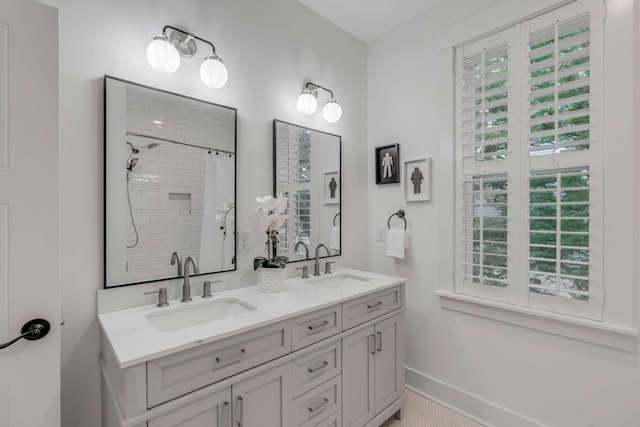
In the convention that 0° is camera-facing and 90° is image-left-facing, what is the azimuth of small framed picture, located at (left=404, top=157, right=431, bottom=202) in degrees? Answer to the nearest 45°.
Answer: approximately 45°

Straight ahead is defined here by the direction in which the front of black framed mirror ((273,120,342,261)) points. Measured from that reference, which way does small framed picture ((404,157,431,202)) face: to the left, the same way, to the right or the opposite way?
to the right

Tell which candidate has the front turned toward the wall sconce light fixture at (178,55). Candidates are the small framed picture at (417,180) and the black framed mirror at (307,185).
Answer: the small framed picture

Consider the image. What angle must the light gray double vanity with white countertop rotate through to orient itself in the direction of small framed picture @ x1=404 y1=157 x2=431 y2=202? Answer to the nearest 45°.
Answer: approximately 90° to its left

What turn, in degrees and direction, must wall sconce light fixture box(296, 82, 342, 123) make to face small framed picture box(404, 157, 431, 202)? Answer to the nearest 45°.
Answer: approximately 45° to its left

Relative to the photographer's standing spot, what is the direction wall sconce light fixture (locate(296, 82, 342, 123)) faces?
facing the viewer and to the right of the viewer

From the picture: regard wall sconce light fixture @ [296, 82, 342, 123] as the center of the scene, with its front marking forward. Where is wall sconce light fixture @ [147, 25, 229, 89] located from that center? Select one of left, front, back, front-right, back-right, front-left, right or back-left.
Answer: right

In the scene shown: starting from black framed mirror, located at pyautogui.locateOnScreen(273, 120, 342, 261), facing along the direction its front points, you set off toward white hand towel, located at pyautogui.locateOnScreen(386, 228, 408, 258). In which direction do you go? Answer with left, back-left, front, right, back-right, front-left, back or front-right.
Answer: front-left

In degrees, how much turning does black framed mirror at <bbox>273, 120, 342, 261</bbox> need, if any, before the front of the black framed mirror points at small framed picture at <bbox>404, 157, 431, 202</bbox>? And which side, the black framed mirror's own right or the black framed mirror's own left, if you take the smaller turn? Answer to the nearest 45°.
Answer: approximately 45° to the black framed mirror's own left

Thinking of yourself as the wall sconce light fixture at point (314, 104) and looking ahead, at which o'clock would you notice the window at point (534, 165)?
The window is roughly at 11 o'clock from the wall sconce light fixture.

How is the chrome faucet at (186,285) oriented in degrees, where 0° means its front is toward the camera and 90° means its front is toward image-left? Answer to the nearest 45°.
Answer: approximately 315°

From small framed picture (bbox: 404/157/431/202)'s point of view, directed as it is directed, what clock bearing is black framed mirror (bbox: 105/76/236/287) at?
The black framed mirror is roughly at 12 o'clock from the small framed picture.

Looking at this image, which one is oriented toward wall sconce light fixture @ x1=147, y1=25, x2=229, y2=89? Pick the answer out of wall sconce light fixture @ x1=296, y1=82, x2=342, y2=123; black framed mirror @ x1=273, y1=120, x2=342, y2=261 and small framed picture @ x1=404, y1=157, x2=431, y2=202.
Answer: the small framed picture

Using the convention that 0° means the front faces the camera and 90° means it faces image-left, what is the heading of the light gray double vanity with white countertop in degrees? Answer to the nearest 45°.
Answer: approximately 315°

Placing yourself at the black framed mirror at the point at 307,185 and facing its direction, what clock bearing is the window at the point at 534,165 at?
The window is roughly at 11 o'clock from the black framed mirror.

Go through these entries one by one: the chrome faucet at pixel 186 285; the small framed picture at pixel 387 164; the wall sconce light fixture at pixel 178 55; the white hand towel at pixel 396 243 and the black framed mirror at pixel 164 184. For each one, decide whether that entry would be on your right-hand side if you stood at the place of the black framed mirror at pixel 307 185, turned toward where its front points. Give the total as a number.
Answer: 3
